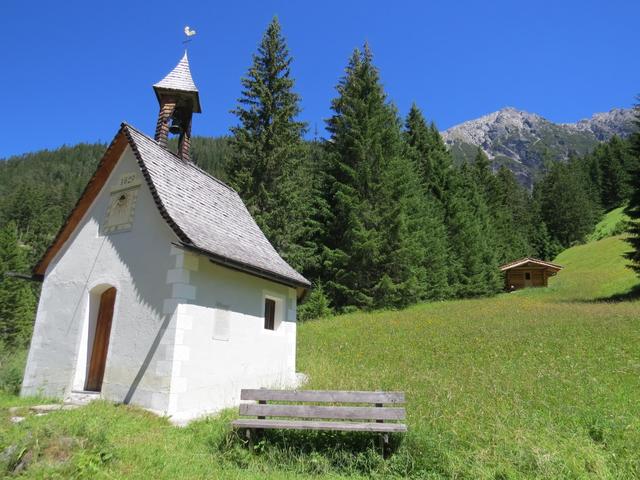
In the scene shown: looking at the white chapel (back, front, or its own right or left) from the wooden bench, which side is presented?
left

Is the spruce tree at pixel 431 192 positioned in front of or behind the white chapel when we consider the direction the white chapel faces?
behind

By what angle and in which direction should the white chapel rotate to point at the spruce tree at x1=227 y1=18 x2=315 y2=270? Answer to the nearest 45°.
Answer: approximately 180°

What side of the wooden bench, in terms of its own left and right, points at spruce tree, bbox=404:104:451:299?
back

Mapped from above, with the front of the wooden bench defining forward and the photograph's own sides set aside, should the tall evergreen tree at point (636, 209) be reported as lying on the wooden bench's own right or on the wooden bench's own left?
on the wooden bench's own left

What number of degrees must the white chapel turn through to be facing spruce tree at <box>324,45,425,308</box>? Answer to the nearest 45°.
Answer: approximately 180°

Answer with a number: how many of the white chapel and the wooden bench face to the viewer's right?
0

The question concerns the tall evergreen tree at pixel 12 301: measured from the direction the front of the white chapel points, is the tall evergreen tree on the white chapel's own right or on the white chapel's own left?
on the white chapel's own right

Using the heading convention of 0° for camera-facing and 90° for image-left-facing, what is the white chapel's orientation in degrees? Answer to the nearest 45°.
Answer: approximately 45°

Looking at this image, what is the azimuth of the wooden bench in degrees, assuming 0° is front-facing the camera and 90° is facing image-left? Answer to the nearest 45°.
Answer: approximately 0°
